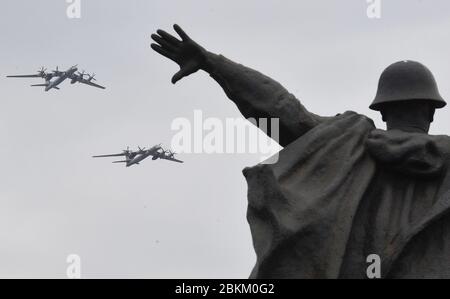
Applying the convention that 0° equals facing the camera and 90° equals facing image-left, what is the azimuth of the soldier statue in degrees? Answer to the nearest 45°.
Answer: approximately 180°
